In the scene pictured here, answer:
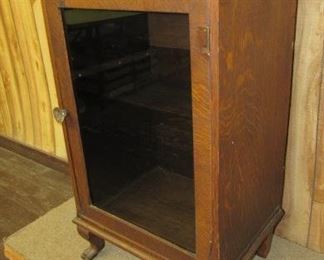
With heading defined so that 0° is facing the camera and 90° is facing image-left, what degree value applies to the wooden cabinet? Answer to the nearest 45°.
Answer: approximately 45°
